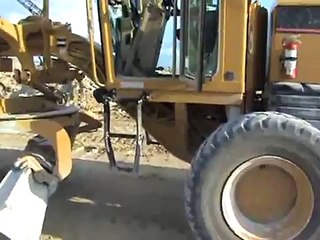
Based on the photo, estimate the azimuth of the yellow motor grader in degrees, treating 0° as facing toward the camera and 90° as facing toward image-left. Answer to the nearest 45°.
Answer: approximately 90°
